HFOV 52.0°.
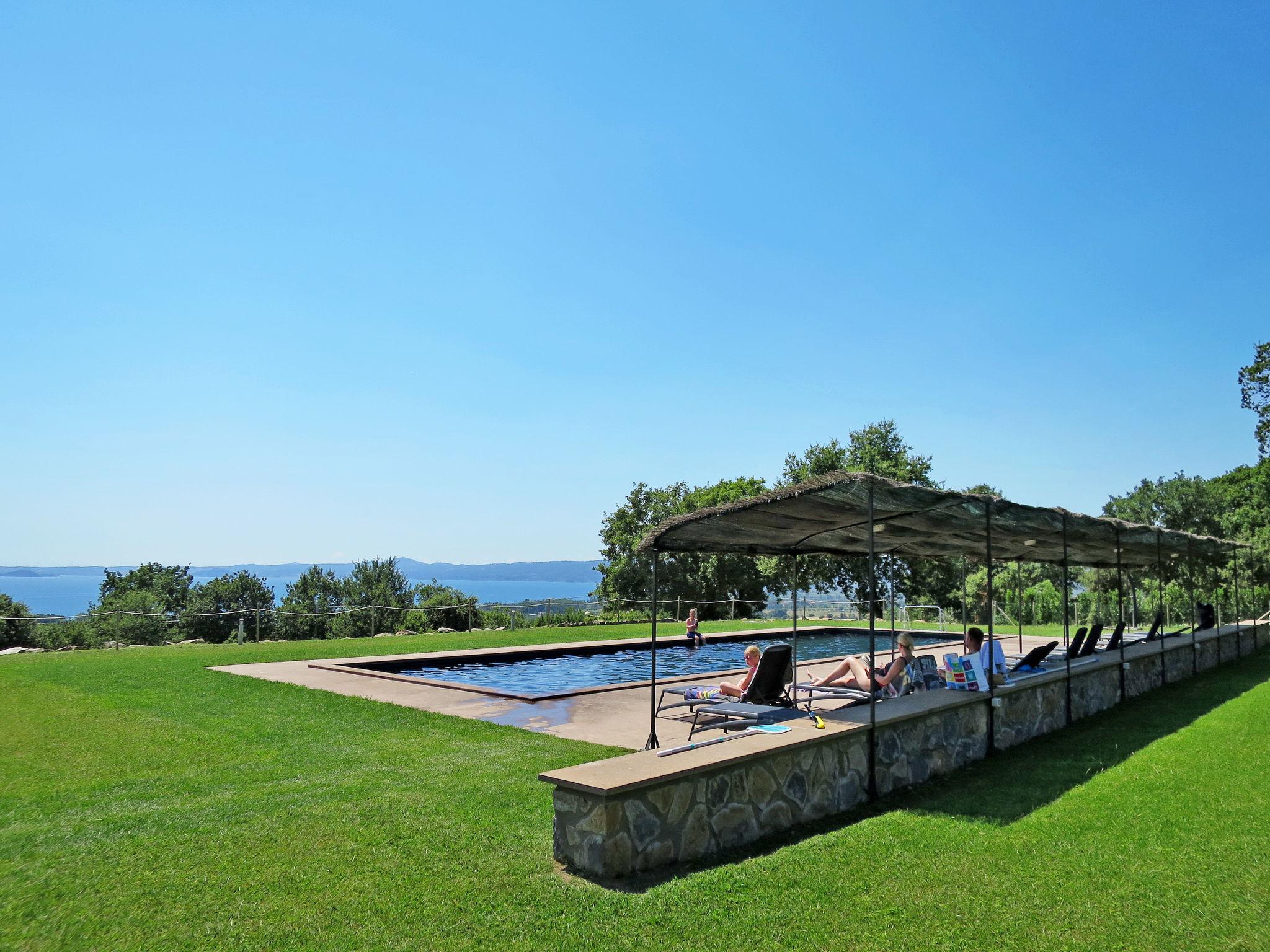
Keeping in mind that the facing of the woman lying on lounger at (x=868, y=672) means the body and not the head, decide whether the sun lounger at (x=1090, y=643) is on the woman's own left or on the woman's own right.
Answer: on the woman's own right

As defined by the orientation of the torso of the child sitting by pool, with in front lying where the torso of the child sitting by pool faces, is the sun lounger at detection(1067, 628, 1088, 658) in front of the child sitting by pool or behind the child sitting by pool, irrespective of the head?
in front

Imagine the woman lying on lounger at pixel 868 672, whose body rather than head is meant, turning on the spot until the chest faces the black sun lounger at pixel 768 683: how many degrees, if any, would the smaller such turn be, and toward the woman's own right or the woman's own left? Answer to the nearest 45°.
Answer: approximately 45° to the woman's own left

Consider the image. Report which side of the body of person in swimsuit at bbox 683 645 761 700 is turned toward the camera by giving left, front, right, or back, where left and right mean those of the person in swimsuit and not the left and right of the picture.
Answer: left

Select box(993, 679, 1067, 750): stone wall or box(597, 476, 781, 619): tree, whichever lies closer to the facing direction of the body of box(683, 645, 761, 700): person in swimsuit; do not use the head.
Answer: the tree

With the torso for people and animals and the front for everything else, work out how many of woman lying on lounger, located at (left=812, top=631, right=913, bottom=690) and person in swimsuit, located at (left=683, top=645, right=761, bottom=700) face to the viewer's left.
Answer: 2

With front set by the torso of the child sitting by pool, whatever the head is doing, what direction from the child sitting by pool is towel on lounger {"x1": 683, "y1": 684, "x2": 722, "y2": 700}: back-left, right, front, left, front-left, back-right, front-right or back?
front-right

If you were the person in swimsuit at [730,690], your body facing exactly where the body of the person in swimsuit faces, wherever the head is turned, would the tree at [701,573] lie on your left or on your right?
on your right

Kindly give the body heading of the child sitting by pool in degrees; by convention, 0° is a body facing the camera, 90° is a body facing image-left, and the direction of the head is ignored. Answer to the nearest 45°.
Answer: approximately 315°

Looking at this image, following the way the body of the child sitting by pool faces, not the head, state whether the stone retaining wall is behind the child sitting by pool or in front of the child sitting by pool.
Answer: in front

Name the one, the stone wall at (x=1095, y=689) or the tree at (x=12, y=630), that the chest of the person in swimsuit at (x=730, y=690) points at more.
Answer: the tree

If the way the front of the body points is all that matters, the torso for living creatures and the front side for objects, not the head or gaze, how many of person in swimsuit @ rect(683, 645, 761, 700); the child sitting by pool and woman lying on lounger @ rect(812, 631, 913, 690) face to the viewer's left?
2

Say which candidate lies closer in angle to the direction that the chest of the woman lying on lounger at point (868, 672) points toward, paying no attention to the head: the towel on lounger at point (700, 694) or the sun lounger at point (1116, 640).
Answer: the towel on lounger

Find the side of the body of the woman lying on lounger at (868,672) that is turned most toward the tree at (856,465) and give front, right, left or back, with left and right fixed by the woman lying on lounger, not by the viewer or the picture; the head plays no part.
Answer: right

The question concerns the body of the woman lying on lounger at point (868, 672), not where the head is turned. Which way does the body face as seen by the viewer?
to the viewer's left
